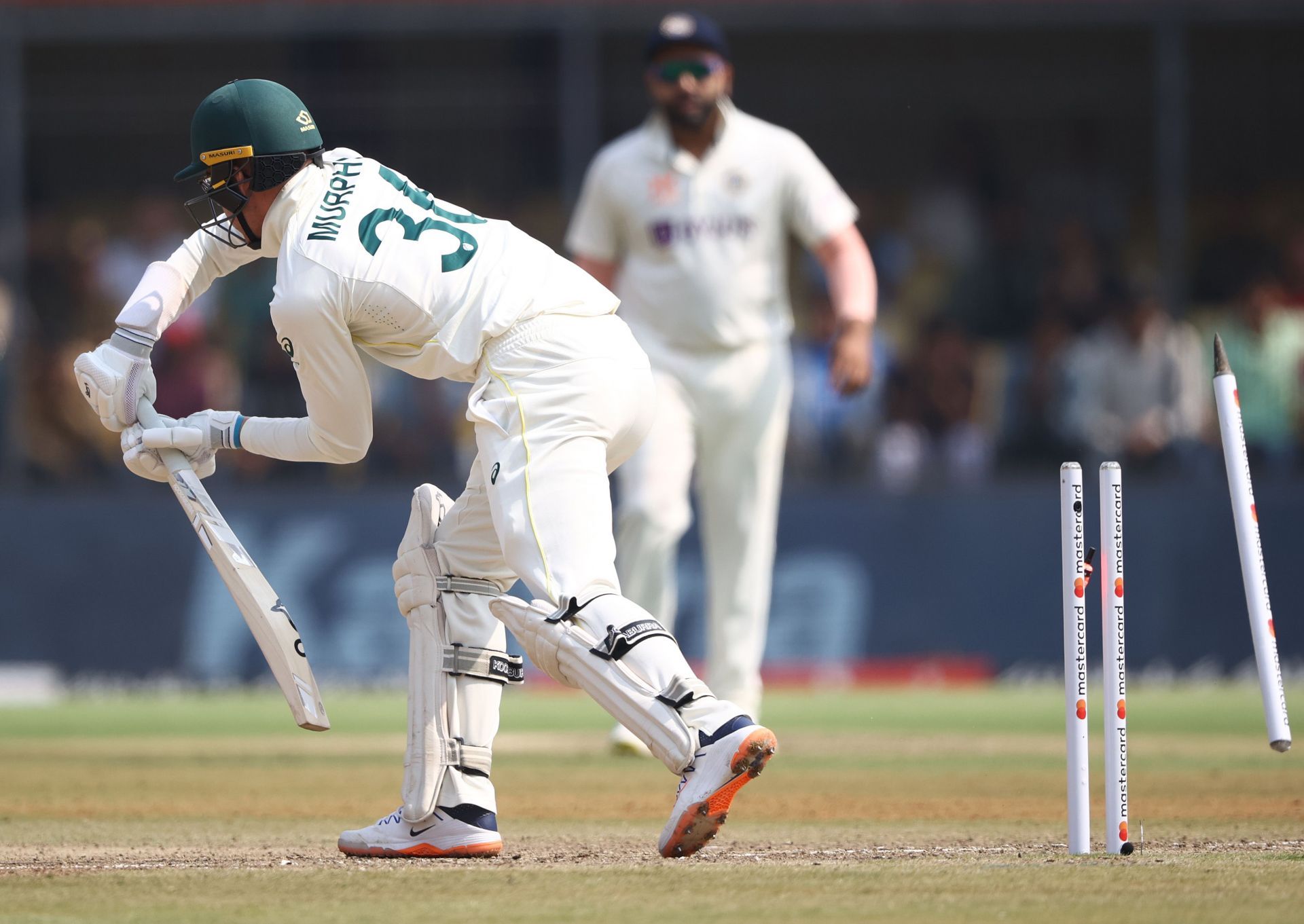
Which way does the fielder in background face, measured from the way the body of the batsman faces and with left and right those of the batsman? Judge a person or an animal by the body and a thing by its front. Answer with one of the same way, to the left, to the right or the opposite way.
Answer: to the left

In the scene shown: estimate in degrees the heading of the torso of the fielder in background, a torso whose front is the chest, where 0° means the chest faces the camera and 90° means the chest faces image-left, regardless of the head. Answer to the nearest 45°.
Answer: approximately 0°

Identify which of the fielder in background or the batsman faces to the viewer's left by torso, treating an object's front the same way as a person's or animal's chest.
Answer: the batsman

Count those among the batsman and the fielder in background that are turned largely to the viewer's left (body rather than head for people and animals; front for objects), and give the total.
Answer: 1

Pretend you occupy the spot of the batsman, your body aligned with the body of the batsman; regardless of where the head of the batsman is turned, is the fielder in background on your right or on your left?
on your right

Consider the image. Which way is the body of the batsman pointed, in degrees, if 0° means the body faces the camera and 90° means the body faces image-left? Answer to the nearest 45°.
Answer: approximately 90°
